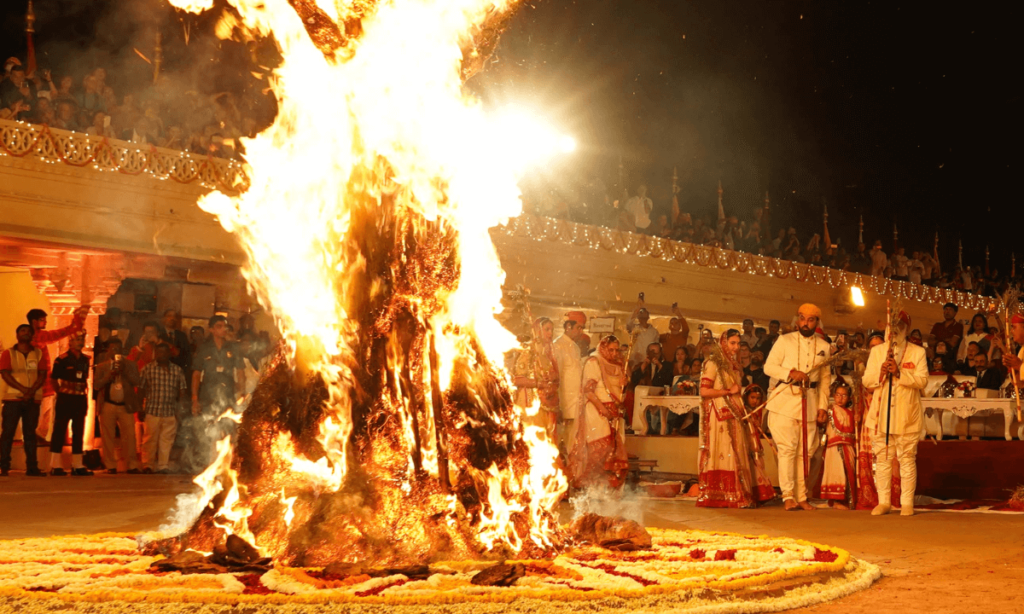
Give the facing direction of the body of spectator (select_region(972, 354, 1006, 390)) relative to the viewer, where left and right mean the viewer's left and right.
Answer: facing the viewer and to the left of the viewer

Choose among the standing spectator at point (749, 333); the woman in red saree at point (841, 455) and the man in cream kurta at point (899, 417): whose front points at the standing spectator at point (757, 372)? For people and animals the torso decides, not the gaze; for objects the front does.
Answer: the standing spectator at point (749, 333)

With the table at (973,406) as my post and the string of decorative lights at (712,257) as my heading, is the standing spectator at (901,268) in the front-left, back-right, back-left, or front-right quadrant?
front-right

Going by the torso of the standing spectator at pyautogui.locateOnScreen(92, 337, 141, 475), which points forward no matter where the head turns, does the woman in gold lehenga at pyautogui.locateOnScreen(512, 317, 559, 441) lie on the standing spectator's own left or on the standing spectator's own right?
on the standing spectator's own left

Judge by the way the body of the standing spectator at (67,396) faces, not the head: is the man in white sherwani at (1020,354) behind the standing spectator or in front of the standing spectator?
in front

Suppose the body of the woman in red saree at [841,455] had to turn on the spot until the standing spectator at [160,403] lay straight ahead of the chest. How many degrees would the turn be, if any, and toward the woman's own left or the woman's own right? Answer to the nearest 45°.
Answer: approximately 45° to the woman's own right

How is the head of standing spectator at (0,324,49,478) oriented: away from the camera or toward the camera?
toward the camera

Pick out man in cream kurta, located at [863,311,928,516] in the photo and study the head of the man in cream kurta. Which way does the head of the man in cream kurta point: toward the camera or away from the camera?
toward the camera

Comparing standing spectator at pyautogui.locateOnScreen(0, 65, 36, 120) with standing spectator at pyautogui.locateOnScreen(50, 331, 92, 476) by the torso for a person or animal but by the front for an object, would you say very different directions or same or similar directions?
same or similar directions

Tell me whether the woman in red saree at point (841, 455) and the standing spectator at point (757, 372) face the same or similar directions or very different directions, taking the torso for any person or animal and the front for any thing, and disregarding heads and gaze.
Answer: same or similar directions
